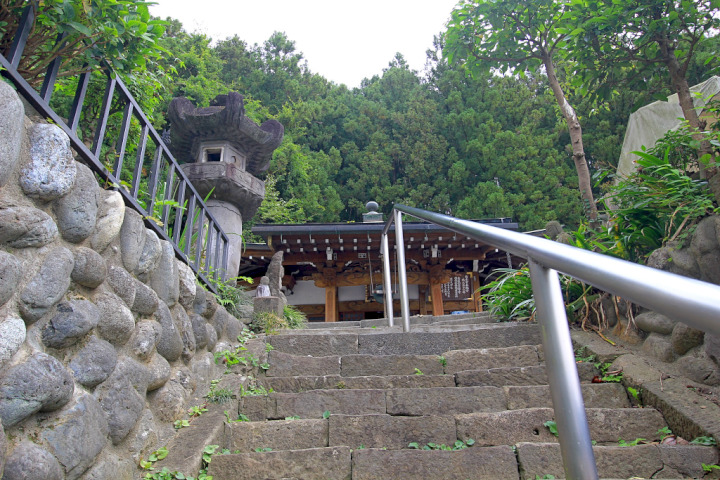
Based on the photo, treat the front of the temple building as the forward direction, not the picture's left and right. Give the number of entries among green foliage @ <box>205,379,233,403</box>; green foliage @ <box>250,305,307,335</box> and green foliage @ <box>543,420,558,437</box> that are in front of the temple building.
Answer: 3

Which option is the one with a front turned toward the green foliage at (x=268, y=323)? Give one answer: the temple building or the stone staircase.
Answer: the temple building

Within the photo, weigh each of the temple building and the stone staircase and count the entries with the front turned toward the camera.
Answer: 2

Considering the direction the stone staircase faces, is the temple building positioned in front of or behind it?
behind

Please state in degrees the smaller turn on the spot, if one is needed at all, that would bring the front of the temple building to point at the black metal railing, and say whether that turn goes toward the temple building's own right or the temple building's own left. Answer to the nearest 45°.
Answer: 0° — it already faces it

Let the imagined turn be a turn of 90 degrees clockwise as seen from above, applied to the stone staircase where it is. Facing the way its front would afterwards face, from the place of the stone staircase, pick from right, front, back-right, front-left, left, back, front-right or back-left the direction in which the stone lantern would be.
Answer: front-right

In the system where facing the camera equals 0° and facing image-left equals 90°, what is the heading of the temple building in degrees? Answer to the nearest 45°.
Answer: approximately 0°

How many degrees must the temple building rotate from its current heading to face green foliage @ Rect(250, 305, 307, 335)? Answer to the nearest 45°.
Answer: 0° — it already faces it

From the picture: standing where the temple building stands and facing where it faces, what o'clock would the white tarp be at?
The white tarp is roughly at 10 o'clock from the temple building.
